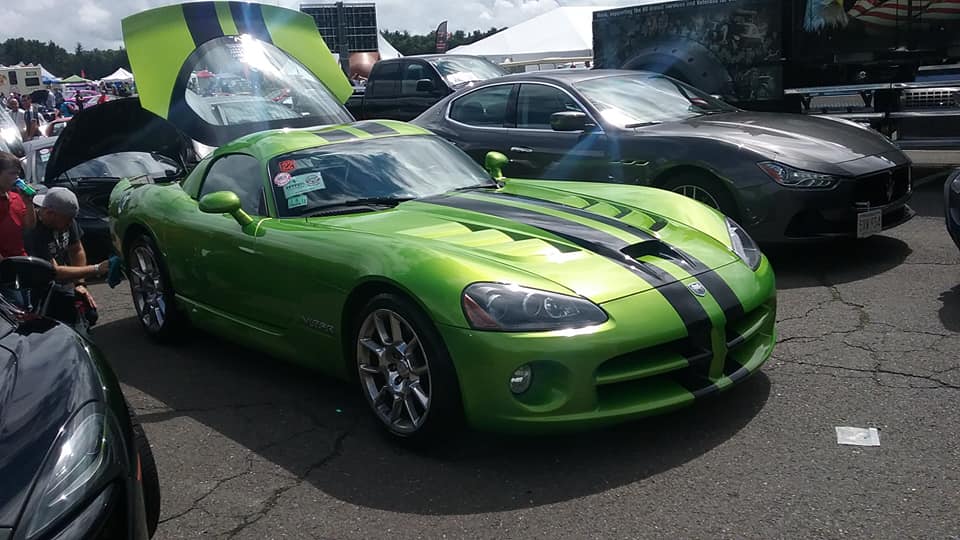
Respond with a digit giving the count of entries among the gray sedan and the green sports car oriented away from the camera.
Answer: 0

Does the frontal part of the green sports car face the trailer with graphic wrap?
no

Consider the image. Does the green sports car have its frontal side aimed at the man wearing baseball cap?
no

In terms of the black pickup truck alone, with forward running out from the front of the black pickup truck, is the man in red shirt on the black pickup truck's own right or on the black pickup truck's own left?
on the black pickup truck's own right

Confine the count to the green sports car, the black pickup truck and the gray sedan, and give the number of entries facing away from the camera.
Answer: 0

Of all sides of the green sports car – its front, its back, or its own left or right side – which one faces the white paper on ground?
front

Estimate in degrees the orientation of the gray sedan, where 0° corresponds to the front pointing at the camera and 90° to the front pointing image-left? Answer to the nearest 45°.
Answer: approximately 315°

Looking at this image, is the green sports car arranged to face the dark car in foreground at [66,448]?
no

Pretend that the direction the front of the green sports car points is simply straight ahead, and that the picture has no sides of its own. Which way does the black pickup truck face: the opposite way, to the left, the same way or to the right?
the same way

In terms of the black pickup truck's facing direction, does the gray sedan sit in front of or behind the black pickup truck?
in front

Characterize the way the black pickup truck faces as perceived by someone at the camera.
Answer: facing the viewer and to the right of the viewer

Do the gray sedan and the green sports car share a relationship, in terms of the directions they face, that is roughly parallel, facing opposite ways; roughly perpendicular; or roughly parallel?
roughly parallel

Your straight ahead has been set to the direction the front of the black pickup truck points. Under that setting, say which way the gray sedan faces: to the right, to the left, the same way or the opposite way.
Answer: the same way

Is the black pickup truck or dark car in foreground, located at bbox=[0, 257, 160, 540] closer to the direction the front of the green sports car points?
the dark car in foreground
